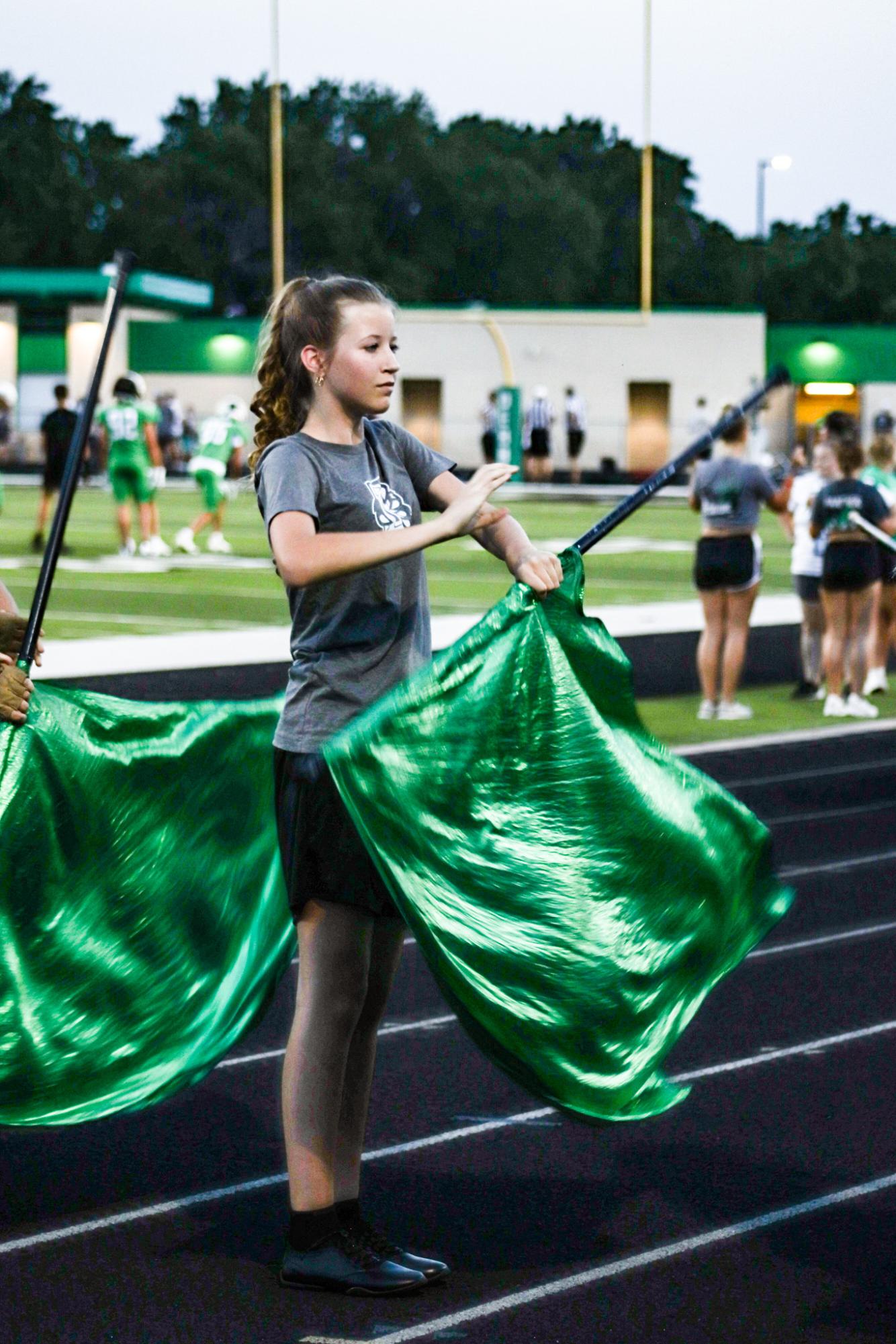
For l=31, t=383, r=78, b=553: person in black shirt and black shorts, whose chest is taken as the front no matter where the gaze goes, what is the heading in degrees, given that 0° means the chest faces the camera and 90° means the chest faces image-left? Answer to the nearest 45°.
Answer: approximately 180°

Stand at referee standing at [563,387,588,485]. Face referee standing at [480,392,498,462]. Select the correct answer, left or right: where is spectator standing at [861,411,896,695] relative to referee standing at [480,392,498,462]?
left

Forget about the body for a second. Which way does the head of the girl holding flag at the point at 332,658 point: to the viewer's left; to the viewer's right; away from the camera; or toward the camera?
to the viewer's right

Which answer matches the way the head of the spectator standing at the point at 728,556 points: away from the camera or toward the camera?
away from the camera

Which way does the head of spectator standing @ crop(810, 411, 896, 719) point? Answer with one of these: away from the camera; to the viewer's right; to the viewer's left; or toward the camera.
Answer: away from the camera

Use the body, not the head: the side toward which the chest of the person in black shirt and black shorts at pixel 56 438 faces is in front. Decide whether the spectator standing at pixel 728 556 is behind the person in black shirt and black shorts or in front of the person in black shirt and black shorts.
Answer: behind
